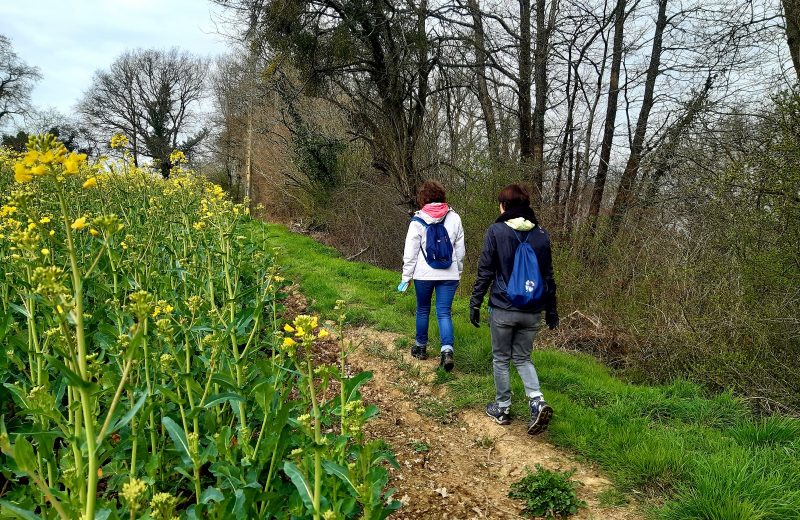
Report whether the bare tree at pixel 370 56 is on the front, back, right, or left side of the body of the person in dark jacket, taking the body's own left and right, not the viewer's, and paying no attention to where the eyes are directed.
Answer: front

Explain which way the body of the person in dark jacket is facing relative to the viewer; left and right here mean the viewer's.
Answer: facing away from the viewer and to the left of the viewer

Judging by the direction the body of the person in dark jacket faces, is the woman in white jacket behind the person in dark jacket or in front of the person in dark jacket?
in front

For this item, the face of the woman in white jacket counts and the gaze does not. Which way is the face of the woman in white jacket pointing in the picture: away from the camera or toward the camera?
away from the camera
